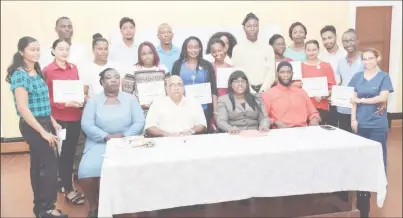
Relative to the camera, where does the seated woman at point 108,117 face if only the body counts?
toward the camera

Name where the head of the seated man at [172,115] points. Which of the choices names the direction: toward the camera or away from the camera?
toward the camera

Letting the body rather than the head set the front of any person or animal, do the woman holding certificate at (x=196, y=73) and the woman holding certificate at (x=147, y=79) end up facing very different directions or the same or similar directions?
same or similar directions

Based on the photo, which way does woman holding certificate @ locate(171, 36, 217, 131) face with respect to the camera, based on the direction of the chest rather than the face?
toward the camera

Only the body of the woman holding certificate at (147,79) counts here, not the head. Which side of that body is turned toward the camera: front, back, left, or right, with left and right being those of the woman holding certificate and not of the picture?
front

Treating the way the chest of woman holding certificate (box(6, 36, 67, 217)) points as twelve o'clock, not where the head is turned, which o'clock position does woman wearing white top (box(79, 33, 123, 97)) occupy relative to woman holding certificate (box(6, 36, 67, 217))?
woman wearing white top (box(79, 33, 123, 97)) is roughly at 9 o'clock from woman holding certificate (box(6, 36, 67, 217)).

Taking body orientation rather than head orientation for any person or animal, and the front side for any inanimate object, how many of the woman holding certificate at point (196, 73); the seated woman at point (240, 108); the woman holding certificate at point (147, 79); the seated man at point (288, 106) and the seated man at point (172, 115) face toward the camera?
5

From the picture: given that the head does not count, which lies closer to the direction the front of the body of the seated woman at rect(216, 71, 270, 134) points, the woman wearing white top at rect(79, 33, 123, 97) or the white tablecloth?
the white tablecloth

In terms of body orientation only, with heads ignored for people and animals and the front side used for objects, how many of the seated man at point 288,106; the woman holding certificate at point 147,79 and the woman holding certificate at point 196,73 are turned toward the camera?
3

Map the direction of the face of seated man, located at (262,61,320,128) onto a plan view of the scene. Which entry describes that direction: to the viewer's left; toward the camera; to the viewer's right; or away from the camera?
toward the camera

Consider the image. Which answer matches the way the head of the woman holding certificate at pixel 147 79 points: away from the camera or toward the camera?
toward the camera

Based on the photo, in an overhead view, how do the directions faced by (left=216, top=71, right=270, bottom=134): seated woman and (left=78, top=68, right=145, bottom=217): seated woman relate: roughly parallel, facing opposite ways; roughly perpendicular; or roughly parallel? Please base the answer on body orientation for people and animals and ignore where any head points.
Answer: roughly parallel

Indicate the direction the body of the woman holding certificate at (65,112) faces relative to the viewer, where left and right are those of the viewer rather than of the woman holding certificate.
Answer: facing the viewer and to the right of the viewer

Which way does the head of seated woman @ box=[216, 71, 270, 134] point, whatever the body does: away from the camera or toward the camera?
toward the camera

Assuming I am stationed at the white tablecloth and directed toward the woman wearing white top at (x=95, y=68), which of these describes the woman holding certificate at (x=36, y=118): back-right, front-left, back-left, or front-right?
front-left

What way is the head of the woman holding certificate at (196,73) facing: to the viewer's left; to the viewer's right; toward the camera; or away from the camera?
toward the camera
